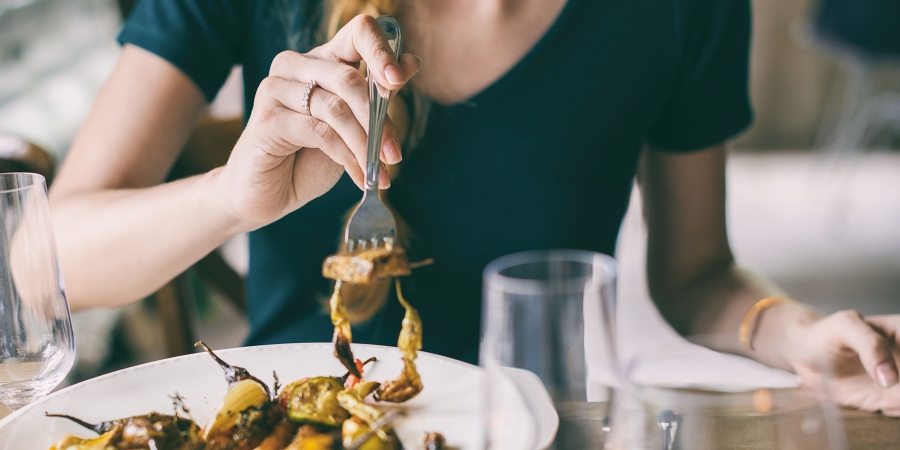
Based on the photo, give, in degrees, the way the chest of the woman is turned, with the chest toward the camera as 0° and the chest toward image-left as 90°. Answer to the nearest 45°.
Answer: approximately 0°
